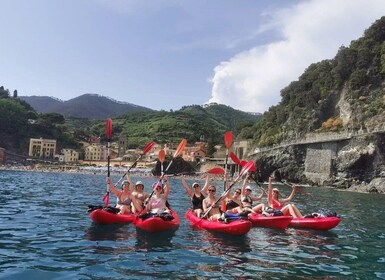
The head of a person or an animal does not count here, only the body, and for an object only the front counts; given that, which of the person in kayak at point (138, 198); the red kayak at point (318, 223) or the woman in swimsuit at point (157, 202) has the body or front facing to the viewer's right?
the red kayak

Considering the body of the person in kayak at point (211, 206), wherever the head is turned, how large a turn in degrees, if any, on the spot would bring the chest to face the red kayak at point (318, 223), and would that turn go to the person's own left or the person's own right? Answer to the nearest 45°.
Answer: approximately 45° to the person's own left

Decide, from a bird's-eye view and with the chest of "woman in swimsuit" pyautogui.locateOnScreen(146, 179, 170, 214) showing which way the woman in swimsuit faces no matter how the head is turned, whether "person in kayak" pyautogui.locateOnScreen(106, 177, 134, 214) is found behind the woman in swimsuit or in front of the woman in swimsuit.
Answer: behind

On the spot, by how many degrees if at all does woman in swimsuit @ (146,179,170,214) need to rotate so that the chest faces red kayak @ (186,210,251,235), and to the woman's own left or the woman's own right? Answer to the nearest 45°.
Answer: approximately 45° to the woman's own left

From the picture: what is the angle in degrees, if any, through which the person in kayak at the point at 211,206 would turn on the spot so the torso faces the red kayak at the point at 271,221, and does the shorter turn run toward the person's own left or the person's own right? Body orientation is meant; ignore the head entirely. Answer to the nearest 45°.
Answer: approximately 45° to the person's own left

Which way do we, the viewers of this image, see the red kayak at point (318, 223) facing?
facing to the right of the viewer

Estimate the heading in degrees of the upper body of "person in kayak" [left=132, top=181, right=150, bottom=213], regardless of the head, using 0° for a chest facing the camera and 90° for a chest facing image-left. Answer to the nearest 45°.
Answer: approximately 0°

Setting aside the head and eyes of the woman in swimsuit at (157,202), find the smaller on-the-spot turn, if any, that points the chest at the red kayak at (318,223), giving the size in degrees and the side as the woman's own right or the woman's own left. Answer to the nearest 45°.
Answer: approximately 90° to the woman's own left

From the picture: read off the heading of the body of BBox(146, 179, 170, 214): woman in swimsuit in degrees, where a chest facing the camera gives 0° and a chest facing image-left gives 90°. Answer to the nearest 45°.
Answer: approximately 0°

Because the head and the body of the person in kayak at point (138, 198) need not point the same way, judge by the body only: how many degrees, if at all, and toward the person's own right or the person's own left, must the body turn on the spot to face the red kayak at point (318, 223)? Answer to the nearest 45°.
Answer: approximately 90° to the person's own left

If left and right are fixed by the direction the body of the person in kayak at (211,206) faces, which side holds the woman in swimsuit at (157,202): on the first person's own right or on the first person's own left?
on the first person's own right

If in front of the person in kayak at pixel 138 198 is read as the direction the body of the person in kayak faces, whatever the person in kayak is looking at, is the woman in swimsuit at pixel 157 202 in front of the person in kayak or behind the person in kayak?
in front

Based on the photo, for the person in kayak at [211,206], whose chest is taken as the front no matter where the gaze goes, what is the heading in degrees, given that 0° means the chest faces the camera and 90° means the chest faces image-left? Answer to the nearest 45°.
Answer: approximately 315°

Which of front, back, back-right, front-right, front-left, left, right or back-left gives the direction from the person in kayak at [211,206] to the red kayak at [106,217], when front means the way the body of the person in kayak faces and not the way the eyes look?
back-right
